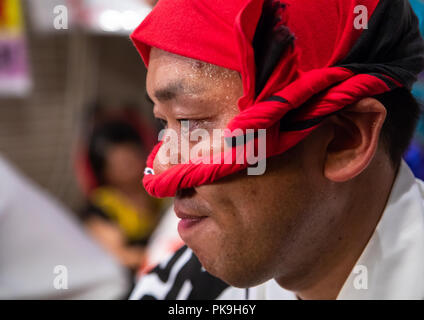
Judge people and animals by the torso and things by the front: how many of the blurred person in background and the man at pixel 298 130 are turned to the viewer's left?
1

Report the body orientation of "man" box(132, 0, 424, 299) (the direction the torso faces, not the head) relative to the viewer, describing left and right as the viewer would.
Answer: facing to the left of the viewer

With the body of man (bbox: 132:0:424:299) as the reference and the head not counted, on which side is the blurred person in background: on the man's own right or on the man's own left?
on the man's own right
